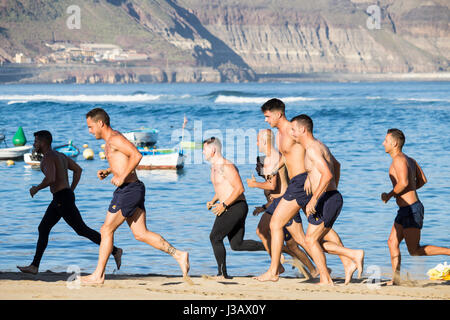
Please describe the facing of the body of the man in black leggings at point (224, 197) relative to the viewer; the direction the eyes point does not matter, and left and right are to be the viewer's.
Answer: facing to the left of the viewer

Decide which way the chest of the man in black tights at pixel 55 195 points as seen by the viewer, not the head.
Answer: to the viewer's left

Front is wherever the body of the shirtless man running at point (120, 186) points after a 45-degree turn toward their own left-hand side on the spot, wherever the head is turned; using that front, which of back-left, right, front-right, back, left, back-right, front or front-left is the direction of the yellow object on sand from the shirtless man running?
back-left

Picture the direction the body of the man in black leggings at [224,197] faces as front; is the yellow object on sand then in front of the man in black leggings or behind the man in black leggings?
behind

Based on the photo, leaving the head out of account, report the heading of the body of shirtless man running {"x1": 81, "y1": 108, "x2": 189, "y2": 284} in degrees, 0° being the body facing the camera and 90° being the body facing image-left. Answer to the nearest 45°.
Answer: approximately 90°

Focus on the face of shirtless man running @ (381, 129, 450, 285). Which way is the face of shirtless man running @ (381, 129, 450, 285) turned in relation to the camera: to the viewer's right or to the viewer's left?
to the viewer's left

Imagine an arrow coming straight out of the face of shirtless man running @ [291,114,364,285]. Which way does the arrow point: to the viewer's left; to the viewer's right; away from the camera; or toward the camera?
to the viewer's left

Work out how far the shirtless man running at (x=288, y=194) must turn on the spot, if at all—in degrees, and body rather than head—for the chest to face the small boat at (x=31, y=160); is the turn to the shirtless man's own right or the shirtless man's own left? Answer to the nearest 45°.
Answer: approximately 45° to the shirtless man's own right

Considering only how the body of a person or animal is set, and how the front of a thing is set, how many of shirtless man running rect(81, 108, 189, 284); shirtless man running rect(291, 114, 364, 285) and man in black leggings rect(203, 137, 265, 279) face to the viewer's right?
0

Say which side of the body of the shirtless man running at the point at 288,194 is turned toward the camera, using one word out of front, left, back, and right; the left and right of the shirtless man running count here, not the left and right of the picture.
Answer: left

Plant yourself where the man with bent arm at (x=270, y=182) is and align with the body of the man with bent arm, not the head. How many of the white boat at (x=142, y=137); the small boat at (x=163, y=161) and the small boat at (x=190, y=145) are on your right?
3
